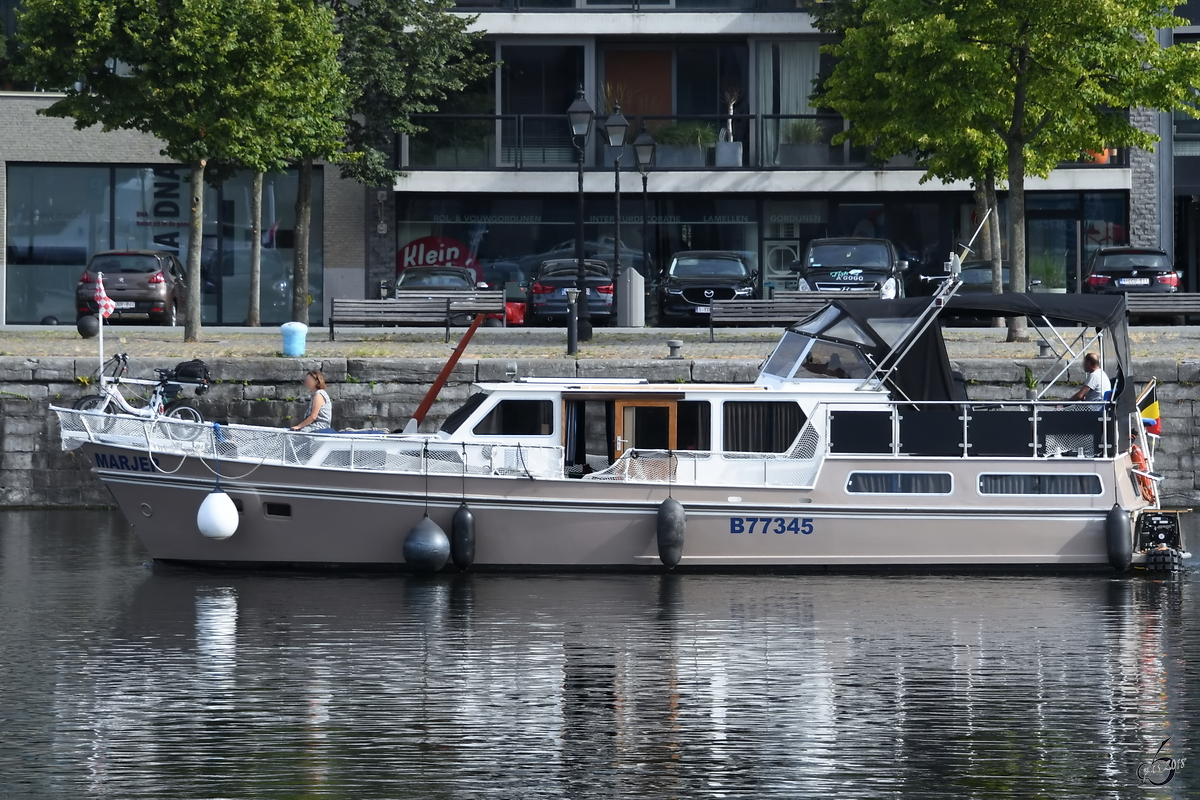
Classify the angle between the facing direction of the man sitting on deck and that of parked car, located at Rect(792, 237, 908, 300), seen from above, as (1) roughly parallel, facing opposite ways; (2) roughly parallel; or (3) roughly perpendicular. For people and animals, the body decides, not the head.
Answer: roughly perpendicular

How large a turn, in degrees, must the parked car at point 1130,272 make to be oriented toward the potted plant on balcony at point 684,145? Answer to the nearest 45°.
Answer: approximately 90° to its left

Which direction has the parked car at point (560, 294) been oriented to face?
away from the camera

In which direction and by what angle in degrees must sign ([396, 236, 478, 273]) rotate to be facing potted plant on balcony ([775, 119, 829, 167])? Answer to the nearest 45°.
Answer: approximately 90° to its left

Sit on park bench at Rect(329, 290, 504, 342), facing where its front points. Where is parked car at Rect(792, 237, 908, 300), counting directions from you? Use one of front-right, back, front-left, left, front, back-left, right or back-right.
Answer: back-left

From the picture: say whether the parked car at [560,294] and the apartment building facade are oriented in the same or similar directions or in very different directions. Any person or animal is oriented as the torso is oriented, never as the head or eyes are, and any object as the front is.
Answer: very different directions

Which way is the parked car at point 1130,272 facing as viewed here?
away from the camera

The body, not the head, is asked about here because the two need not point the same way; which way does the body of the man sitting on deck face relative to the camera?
to the viewer's left

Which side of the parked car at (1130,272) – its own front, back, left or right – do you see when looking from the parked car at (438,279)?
left

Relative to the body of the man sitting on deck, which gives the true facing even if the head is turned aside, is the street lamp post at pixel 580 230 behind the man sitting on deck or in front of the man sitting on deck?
in front

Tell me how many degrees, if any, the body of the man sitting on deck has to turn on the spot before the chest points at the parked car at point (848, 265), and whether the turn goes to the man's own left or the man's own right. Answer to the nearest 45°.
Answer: approximately 90° to the man's own right

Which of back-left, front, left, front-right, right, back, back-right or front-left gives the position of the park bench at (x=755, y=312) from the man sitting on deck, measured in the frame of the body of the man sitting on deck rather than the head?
front-right

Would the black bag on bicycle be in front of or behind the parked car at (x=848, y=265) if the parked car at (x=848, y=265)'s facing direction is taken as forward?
in front
